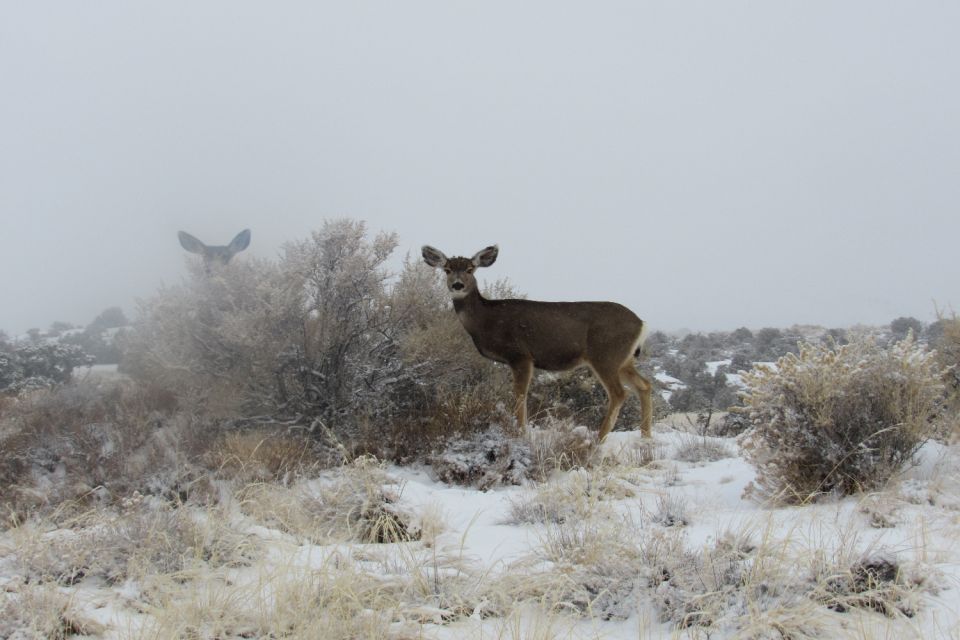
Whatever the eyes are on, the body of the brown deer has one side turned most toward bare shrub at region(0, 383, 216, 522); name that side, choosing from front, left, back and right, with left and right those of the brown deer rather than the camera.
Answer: front

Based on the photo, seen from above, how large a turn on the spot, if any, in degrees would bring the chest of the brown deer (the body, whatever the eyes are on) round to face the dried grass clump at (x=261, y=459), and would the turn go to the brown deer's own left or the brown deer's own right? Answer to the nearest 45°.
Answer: approximately 45° to the brown deer's own left

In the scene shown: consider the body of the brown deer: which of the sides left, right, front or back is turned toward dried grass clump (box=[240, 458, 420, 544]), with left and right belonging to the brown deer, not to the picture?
left

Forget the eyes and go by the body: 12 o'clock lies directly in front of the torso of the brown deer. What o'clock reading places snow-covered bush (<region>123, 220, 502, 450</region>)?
The snow-covered bush is roughly at 12 o'clock from the brown deer.

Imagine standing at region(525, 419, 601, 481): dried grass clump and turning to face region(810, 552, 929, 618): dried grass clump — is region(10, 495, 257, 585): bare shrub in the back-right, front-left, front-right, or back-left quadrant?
front-right

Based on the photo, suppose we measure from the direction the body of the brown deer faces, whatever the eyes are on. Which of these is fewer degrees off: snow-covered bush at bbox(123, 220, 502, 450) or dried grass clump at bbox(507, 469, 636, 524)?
the snow-covered bush

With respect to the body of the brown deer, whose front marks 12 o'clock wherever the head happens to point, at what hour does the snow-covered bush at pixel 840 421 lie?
The snow-covered bush is roughly at 8 o'clock from the brown deer.

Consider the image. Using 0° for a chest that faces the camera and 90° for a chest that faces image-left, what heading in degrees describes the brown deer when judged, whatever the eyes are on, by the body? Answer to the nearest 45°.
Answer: approximately 90°

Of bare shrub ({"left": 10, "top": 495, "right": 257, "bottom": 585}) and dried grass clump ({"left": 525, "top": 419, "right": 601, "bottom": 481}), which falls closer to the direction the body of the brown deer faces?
the bare shrub

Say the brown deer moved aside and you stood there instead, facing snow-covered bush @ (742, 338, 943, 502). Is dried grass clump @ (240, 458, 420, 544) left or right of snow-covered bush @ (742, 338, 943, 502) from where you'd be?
right

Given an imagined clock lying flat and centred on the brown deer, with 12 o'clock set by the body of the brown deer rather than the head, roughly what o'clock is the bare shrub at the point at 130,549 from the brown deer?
The bare shrub is roughly at 10 o'clock from the brown deer.

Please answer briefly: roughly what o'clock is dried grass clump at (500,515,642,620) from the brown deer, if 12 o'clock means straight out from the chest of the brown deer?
The dried grass clump is roughly at 9 o'clock from the brown deer.

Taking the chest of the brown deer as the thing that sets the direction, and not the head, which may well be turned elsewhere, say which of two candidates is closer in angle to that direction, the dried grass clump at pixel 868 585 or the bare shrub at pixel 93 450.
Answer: the bare shrub

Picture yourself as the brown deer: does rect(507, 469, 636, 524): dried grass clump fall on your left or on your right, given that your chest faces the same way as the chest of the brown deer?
on your left

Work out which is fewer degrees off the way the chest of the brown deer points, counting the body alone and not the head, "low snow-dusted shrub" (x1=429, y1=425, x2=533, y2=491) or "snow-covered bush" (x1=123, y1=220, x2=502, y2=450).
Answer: the snow-covered bush

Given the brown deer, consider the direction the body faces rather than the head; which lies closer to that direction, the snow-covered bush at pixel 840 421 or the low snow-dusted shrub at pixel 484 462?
the low snow-dusted shrub

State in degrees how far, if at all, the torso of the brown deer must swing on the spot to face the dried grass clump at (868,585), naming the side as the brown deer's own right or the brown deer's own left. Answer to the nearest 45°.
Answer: approximately 90° to the brown deer's own left
